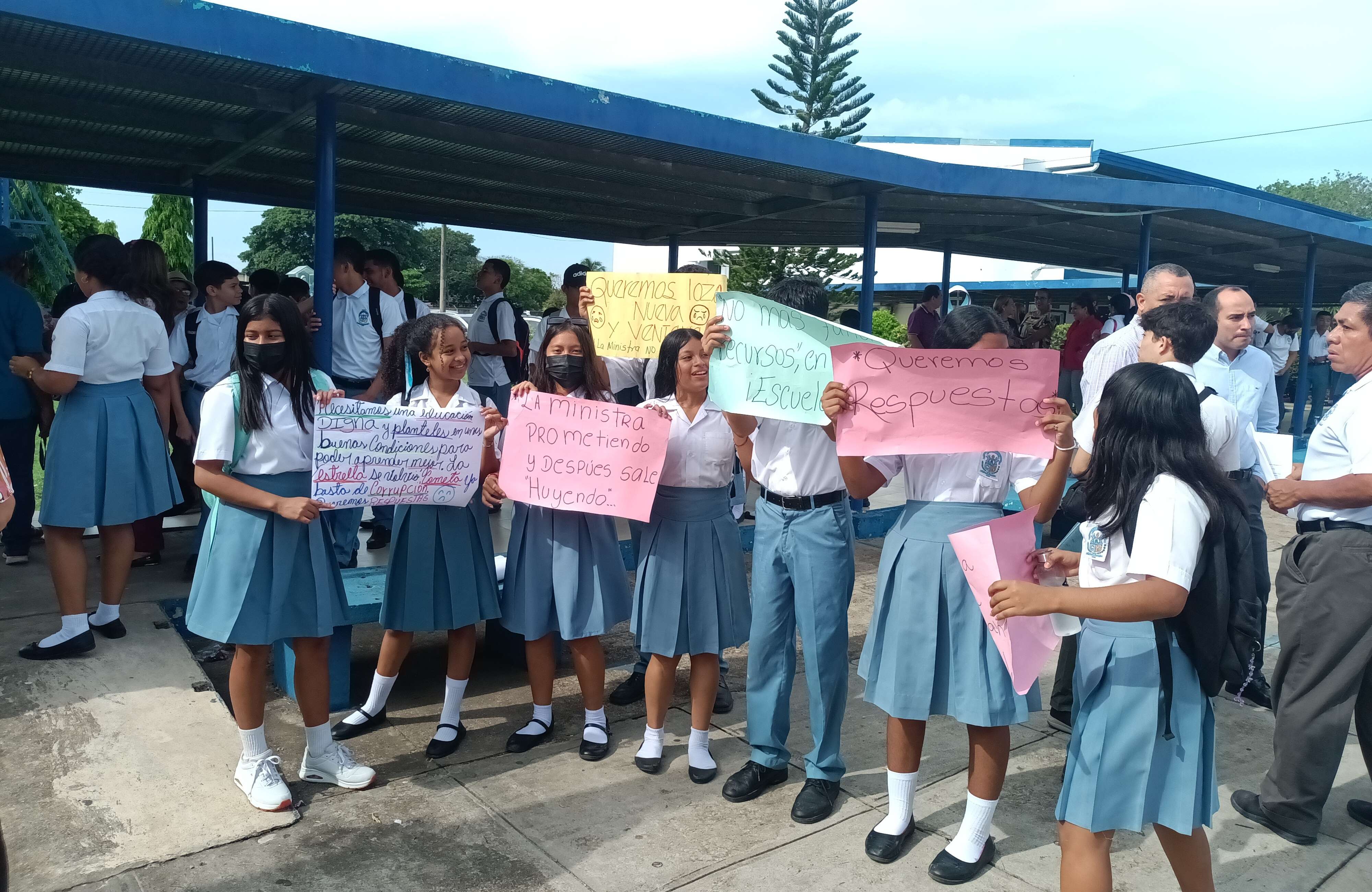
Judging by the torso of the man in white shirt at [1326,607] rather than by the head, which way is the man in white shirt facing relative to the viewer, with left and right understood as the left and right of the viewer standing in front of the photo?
facing to the left of the viewer

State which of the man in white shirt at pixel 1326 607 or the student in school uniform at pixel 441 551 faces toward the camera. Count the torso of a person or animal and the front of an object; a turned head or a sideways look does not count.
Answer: the student in school uniform

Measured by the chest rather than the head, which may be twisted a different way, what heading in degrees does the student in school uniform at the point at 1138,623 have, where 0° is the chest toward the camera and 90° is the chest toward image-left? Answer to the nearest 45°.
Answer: approximately 90°

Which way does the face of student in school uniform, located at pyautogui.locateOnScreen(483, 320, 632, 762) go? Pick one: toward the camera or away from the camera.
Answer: toward the camera

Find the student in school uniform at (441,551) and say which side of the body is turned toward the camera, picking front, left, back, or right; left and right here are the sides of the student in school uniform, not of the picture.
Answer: front

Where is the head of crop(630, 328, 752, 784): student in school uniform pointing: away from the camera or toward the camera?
toward the camera

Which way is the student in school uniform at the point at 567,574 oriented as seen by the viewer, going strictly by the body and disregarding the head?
toward the camera

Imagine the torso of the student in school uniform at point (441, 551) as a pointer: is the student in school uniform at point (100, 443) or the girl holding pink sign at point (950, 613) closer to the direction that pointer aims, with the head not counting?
the girl holding pink sign

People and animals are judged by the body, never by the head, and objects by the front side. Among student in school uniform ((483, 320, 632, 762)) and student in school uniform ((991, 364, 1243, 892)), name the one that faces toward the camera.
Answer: student in school uniform ((483, 320, 632, 762))

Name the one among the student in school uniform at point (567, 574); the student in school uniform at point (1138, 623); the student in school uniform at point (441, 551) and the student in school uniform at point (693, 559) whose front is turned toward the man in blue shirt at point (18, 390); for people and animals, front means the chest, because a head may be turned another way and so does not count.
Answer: the student in school uniform at point (1138, 623)

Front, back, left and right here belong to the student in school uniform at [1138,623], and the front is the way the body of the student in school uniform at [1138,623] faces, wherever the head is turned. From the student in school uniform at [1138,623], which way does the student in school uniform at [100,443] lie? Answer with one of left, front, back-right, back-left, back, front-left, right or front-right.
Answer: front

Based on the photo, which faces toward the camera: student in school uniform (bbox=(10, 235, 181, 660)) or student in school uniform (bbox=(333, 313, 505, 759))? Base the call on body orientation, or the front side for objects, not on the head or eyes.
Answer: student in school uniform (bbox=(333, 313, 505, 759))

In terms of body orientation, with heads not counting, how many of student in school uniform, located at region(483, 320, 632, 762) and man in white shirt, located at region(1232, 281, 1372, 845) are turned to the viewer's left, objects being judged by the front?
1

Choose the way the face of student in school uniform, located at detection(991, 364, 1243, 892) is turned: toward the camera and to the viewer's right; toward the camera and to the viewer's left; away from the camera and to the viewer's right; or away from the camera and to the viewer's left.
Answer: away from the camera and to the viewer's left

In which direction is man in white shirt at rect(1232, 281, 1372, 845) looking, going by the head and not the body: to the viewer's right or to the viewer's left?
to the viewer's left

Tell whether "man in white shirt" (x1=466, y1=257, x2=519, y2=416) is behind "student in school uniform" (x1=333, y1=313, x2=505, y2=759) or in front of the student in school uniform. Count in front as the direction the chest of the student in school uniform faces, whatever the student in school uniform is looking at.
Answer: behind
